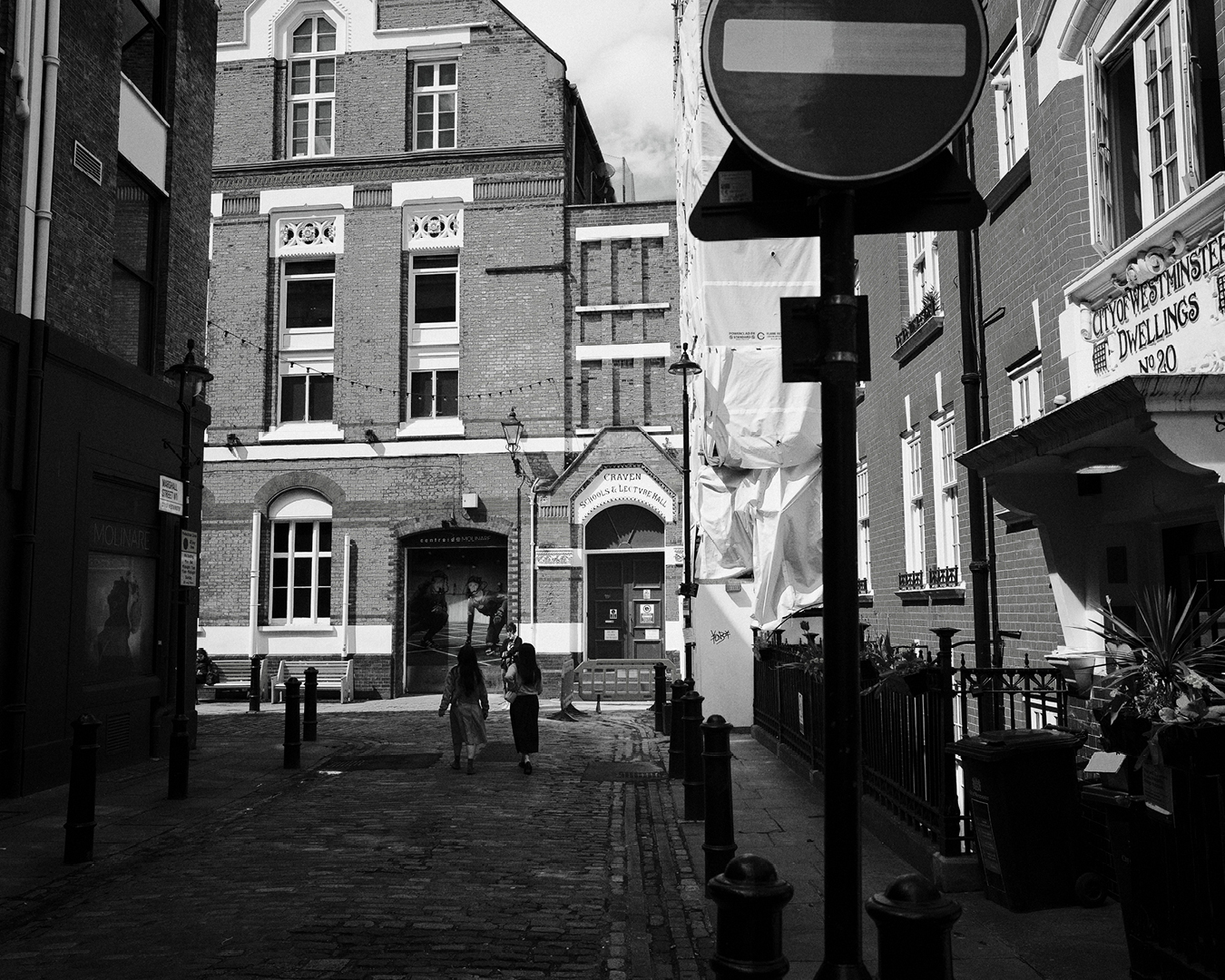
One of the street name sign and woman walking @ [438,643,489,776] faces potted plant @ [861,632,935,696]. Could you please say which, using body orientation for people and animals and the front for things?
the street name sign

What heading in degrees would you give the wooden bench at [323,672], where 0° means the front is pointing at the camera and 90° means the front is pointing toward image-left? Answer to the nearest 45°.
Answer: approximately 0°

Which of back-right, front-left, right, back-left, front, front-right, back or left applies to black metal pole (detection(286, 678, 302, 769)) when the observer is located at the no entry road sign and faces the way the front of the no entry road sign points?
back-right

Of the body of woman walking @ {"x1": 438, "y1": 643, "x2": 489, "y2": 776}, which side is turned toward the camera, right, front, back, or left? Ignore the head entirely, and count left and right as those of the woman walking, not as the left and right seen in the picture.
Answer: back

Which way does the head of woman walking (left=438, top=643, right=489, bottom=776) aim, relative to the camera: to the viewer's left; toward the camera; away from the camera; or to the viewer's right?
away from the camera

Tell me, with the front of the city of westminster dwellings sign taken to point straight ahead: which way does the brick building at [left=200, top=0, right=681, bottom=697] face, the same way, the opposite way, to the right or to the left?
to the left
